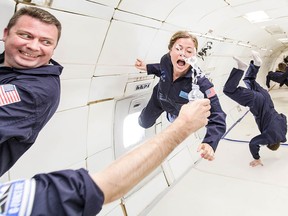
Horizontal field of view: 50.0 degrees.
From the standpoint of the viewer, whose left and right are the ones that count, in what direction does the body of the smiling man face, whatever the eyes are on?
facing the viewer and to the right of the viewer

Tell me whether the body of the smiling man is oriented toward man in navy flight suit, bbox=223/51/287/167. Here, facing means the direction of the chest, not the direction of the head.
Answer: no

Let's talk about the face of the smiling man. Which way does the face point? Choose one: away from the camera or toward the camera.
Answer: toward the camera
